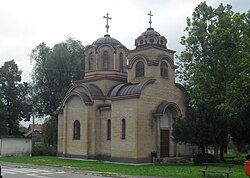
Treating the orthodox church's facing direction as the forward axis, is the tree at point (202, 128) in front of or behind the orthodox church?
in front

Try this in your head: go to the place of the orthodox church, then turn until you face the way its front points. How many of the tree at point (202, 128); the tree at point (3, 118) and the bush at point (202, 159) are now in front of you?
2

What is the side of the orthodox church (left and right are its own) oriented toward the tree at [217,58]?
front

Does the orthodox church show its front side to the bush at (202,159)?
yes

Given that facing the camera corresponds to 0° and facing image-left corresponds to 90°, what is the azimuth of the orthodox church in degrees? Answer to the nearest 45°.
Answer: approximately 315°

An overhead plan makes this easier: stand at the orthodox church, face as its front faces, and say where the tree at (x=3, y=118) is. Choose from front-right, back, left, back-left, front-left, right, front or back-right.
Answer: back
